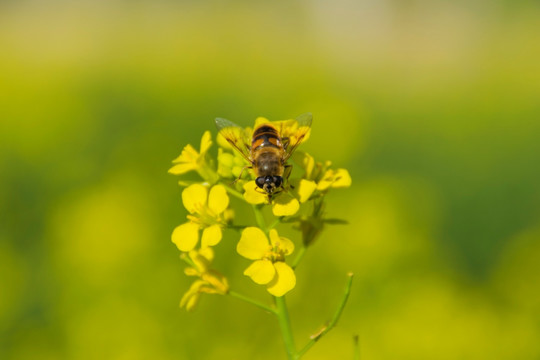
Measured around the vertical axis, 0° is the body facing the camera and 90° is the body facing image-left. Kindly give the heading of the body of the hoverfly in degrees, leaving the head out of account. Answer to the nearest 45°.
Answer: approximately 0°
